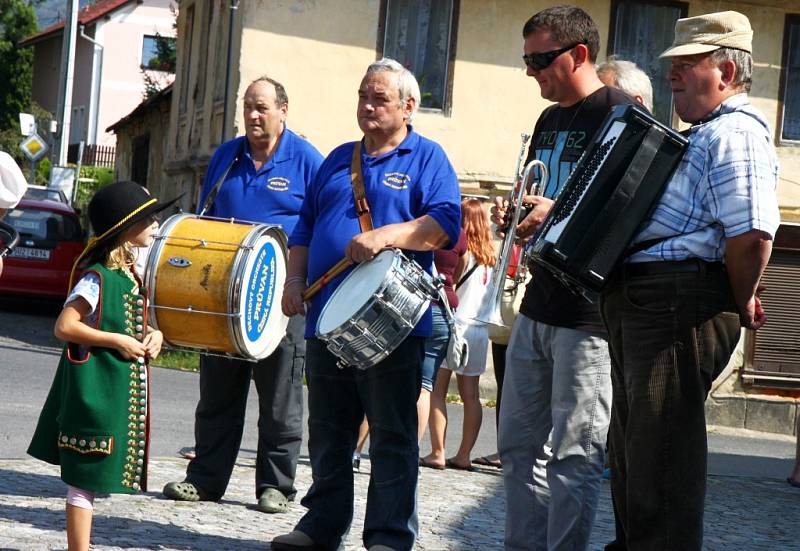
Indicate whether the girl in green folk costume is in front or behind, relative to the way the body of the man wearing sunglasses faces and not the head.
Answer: in front

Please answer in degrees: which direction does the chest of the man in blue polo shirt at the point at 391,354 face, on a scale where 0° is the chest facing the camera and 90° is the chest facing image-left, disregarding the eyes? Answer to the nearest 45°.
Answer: approximately 45°

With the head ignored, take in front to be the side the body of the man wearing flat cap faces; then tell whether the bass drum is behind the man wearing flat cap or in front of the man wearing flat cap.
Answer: in front

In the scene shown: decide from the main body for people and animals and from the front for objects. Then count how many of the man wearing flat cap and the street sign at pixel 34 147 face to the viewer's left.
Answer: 1

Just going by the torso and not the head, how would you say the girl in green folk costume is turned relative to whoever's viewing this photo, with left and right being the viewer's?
facing to the right of the viewer

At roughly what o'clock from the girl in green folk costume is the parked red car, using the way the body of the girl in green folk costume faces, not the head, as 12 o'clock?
The parked red car is roughly at 9 o'clock from the girl in green folk costume.

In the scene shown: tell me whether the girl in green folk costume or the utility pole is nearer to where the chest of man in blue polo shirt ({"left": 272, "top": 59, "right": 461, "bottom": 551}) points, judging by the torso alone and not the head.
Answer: the girl in green folk costume

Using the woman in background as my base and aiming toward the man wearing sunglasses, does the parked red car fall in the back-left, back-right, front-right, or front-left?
back-right

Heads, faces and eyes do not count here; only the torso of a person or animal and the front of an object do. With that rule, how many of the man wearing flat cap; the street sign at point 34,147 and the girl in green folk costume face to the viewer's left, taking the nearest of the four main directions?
1

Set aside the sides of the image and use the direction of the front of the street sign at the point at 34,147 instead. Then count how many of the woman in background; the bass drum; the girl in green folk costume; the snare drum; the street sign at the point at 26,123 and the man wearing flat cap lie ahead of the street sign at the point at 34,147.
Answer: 5

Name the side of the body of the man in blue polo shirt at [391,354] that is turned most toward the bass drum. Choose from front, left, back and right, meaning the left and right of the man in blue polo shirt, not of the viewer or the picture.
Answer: right

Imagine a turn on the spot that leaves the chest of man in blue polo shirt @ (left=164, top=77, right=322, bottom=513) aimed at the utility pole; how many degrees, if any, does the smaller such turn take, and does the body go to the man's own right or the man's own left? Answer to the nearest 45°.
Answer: approximately 135° to the man's own right

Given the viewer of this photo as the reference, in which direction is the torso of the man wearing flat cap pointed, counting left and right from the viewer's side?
facing to the left of the viewer
